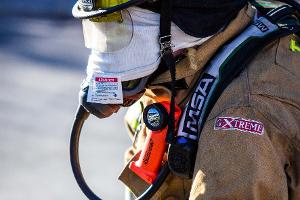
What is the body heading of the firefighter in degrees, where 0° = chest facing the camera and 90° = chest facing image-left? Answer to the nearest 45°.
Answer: approximately 90°
